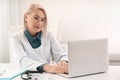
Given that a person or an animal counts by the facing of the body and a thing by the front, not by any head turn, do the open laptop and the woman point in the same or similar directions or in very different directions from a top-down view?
very different directions

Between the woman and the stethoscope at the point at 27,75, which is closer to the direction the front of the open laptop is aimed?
the woman

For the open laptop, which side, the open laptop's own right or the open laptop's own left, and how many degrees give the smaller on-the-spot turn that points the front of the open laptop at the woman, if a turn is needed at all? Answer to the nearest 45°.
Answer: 0° — it already faces them

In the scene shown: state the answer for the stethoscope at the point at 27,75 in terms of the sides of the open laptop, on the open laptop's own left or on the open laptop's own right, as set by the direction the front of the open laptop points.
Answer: on the open laptop's own left

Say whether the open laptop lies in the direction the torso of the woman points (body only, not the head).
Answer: yes

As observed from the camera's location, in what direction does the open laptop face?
facing away from the viewer and to the left of the viewer
